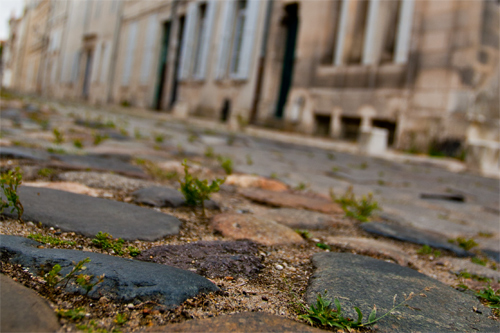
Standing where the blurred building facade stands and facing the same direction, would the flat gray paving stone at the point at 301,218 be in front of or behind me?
in front

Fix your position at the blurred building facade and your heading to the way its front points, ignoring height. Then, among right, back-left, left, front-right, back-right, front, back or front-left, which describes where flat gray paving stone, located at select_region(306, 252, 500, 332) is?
front-left

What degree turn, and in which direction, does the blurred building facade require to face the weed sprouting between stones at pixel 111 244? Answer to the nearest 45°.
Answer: approximately 45° to its left

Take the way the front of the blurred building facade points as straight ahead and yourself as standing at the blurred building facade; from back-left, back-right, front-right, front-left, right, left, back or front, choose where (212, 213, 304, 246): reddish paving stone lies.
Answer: front-left

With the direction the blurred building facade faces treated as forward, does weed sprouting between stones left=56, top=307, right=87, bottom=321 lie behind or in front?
in front

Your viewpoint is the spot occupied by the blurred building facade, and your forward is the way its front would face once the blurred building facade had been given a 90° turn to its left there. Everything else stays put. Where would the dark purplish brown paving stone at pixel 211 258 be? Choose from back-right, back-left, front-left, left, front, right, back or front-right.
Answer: front-right

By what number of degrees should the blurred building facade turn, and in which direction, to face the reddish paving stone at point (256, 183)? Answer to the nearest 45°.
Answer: approximately 45° to its left

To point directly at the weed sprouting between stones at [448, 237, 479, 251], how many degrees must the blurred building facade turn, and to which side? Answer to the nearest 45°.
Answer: approximately 45° to its left

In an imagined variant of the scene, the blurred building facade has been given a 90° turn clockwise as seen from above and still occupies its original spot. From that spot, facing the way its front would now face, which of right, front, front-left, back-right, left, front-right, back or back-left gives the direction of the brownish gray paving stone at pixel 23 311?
back-left

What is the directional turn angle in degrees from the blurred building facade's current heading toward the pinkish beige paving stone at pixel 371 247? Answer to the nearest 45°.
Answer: approximately 45° to its left

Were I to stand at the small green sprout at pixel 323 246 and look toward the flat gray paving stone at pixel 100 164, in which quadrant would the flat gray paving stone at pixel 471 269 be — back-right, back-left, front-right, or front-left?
back-right

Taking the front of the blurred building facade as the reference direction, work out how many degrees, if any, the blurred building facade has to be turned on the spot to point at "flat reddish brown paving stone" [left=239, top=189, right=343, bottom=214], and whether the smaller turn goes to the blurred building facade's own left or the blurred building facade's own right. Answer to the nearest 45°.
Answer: approximately 45° to the blurred building facade's own left

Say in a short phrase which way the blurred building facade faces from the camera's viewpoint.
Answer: facing the viewer and to the left of the viewer

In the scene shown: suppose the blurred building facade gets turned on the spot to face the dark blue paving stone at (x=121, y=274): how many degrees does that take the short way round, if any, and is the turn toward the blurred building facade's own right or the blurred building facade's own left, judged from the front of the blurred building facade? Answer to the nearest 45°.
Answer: approximately 45° to the blurred building facade's own left
